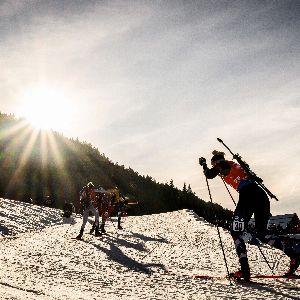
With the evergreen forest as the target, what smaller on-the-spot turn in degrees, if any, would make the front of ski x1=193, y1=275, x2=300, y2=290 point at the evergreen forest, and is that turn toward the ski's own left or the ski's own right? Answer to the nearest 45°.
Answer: approximately 45° to the ski's own right

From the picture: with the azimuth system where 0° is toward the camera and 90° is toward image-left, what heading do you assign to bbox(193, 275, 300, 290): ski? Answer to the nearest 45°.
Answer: approximately 90°

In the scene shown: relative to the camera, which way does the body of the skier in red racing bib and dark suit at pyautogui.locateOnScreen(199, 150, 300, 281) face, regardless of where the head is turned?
to the viewer's left

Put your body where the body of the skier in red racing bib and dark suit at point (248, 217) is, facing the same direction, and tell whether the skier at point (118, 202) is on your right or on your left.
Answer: on your right

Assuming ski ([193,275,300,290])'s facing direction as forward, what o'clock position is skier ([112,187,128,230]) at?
The skier is roughly at 2 o'clock from the ski.

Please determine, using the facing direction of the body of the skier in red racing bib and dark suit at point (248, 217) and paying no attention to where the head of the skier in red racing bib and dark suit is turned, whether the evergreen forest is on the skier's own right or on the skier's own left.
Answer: on the skier's own right
